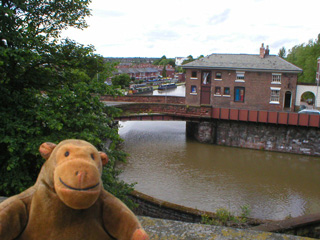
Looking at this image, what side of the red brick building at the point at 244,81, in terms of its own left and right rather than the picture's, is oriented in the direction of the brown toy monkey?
front

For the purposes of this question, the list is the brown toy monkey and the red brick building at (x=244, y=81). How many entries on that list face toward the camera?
2

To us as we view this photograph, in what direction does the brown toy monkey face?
facing the viewer

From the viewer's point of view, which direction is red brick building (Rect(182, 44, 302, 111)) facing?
toward the camera

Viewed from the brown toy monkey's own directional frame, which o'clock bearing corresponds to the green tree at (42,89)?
The green tree is roughly at 6 o'clock from the brown toy monkey.

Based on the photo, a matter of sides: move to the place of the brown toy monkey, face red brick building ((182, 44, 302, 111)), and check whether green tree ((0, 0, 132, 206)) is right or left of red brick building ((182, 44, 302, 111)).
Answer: left

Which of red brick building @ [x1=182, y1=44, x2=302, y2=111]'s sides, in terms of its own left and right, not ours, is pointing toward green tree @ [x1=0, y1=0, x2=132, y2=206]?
front

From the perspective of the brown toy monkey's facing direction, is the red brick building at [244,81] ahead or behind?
behind
